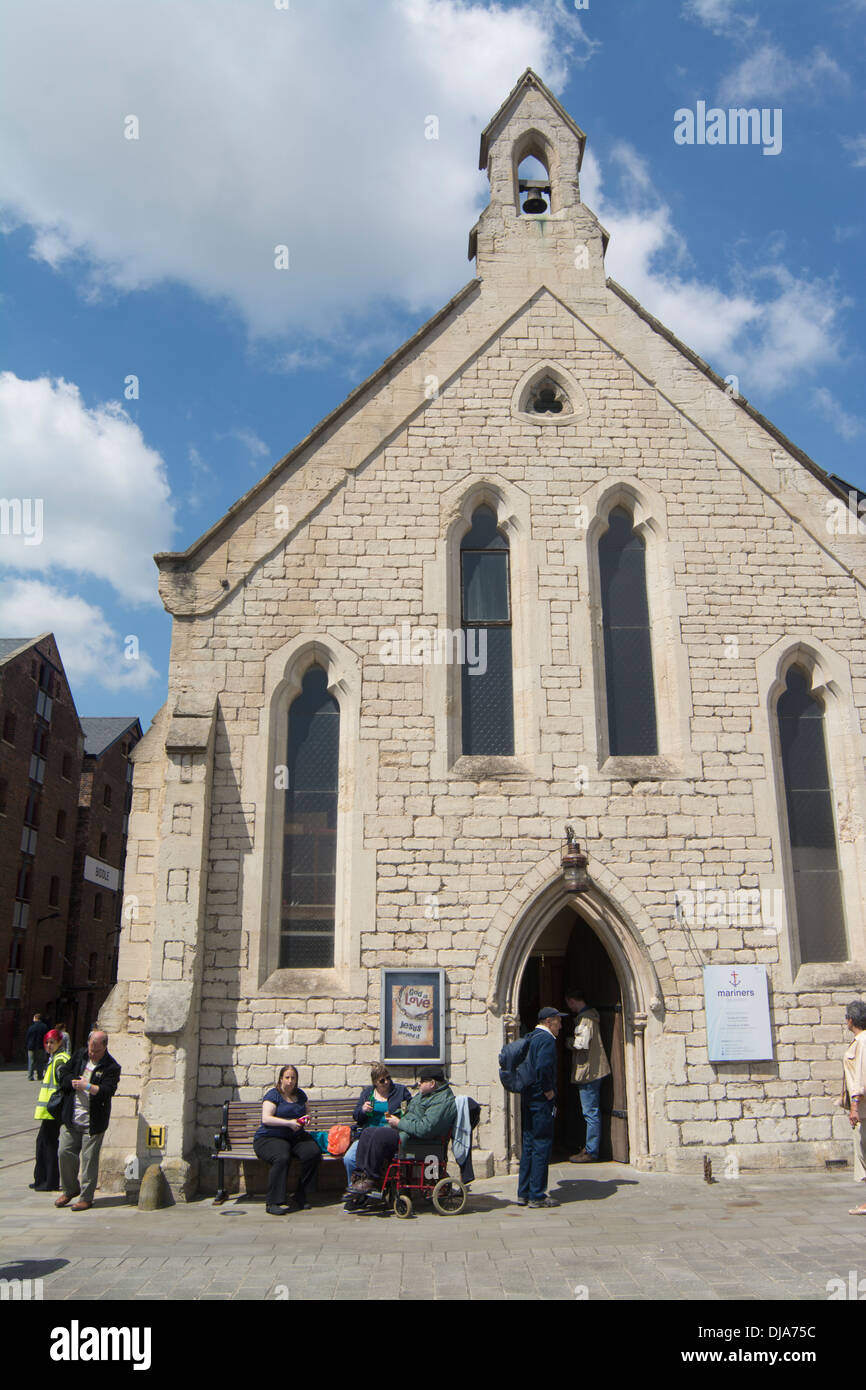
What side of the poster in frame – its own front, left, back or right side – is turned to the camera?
front

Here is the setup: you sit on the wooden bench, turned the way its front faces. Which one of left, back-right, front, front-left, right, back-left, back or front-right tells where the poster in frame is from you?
left

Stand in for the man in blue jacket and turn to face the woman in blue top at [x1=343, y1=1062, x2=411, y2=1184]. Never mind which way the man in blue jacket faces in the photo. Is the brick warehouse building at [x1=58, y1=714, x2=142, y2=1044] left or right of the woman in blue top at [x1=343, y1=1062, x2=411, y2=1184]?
right

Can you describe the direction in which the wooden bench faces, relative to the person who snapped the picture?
facing the viewer

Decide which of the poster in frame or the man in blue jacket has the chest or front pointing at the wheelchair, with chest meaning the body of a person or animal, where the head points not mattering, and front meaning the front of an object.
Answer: the poster in frame

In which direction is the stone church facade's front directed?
toward the camera

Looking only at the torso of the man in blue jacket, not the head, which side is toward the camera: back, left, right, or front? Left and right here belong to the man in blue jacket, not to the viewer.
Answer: right

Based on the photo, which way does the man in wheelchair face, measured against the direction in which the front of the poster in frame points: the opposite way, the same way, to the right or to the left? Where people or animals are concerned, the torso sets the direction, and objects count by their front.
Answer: to the right

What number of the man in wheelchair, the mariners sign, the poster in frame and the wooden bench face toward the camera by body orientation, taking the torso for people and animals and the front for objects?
3

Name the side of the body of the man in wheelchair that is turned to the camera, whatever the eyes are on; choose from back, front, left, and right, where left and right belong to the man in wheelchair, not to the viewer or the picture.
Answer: left
